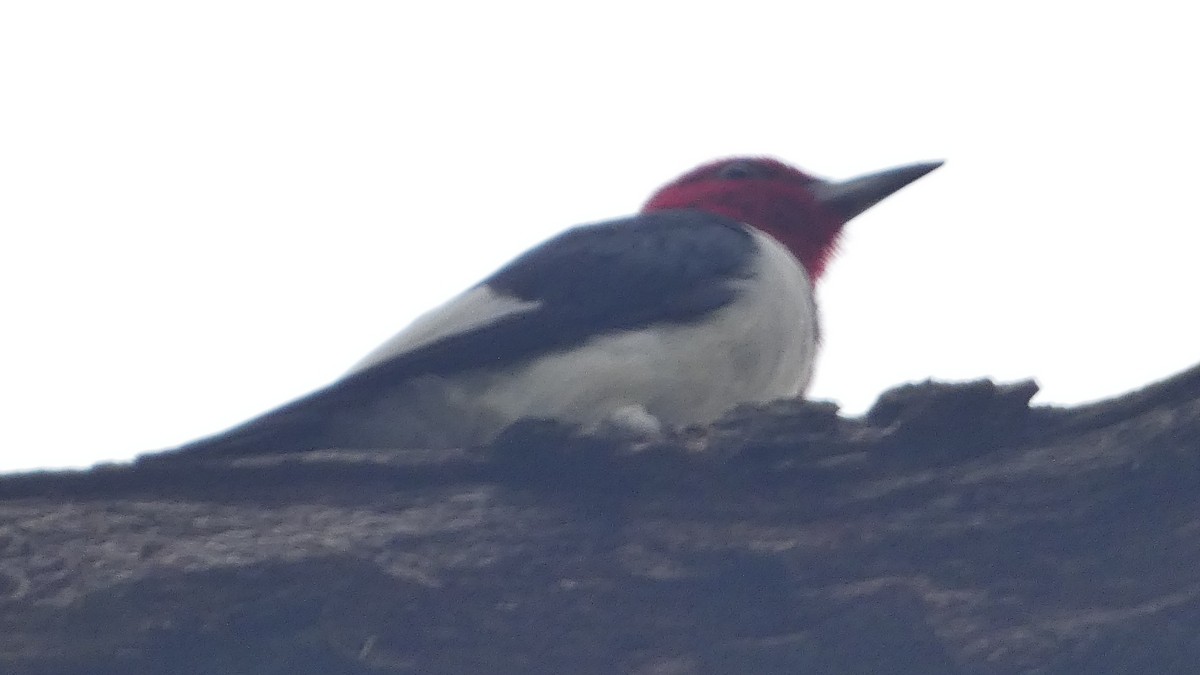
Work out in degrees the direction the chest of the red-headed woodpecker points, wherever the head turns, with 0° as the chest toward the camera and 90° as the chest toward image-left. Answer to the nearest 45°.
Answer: approximately 270°
